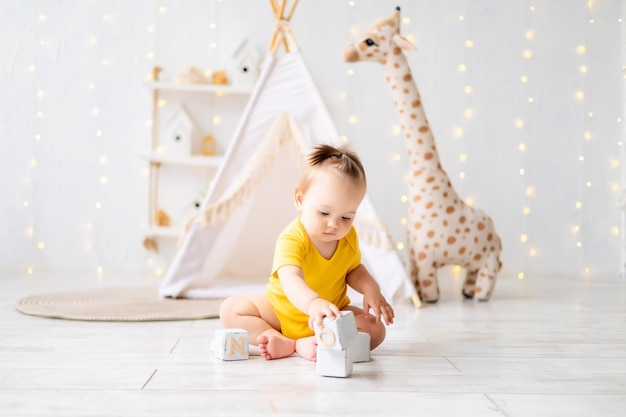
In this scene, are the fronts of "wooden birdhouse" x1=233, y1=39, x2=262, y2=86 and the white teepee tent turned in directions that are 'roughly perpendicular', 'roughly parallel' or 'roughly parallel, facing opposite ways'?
roughly parallel

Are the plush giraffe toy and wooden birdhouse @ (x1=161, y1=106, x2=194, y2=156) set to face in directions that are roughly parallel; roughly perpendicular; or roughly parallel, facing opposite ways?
roughly perpendicular

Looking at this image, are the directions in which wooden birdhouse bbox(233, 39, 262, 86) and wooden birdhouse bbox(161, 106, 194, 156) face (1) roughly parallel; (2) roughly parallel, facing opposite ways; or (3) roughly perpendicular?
roughly parallel

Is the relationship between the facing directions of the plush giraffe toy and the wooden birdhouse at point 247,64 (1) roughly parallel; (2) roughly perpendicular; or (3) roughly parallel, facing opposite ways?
roughly perpendicular

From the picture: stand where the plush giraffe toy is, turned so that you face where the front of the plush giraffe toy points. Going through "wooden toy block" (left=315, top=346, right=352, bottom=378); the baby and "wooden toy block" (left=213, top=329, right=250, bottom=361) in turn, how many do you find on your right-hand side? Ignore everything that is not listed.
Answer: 0

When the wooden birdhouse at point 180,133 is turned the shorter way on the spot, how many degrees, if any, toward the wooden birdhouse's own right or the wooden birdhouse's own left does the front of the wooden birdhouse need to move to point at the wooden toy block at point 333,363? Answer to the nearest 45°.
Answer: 0° — it already faces it

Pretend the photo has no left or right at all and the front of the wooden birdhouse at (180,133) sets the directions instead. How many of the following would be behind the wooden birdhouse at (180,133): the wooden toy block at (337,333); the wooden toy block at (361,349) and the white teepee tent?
0

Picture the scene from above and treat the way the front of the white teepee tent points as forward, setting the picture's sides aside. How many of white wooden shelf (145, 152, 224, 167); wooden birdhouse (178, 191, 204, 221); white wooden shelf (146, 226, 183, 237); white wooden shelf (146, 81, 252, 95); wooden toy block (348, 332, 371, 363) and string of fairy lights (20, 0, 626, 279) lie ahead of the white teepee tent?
1

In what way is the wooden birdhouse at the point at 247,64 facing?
toward the camera

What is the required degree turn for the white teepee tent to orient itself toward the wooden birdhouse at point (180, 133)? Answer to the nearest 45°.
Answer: approximately 135° to its right

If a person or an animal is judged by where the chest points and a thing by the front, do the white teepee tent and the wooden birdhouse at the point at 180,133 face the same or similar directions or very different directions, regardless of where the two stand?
same or similar directions

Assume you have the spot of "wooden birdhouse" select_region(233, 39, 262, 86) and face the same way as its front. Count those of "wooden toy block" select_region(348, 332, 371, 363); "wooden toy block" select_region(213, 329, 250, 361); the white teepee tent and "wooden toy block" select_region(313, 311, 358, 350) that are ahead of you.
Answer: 4

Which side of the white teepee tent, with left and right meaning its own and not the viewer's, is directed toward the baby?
front

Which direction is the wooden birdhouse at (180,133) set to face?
toward the camera

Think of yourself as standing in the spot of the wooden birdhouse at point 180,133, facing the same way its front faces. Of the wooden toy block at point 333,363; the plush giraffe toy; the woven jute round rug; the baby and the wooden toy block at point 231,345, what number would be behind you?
0

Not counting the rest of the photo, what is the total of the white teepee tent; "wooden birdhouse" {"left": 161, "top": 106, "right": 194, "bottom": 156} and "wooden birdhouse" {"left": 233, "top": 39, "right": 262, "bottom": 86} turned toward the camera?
3

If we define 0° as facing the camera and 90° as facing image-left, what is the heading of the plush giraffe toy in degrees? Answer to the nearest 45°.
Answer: approximately 90°

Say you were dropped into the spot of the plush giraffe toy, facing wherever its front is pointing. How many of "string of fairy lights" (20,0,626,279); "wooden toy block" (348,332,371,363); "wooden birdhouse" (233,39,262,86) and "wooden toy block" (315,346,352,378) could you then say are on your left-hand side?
2
